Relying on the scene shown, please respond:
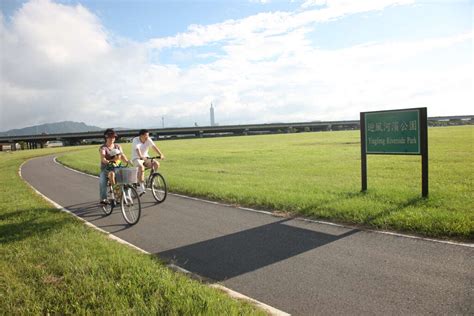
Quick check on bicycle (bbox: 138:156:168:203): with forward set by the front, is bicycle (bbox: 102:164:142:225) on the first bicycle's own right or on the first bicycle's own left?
on the first bicycle's own right

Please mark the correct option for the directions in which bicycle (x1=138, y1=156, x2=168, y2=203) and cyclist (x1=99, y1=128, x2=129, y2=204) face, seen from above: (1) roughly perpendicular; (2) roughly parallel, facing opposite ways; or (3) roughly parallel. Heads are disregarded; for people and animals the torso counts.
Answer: roughly parallel

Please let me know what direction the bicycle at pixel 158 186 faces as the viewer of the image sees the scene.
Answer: facing the viewer and to the right of the viewer

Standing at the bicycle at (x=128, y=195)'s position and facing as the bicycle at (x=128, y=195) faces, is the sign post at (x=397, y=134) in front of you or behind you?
in front

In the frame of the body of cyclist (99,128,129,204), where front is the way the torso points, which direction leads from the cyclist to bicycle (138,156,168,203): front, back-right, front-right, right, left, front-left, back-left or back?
left

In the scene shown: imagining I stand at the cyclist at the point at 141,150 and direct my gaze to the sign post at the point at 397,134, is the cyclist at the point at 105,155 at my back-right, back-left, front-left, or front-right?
back-right

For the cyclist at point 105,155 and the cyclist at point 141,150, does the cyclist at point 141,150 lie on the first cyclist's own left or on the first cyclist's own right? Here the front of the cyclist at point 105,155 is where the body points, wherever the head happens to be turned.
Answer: on the first cyclist's own left

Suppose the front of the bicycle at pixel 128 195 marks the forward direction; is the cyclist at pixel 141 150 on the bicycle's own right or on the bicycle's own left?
on the bicycle's own left

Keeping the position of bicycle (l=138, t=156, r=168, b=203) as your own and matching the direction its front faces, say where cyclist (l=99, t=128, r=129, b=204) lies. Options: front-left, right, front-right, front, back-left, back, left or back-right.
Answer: right

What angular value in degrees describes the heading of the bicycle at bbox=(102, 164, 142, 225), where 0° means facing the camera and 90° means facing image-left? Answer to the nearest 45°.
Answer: approximately 315°

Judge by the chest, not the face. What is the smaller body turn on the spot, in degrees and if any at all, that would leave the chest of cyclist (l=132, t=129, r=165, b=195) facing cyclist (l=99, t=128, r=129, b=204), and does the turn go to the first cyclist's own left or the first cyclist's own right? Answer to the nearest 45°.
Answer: approximately 90° to the first cyclist's own right

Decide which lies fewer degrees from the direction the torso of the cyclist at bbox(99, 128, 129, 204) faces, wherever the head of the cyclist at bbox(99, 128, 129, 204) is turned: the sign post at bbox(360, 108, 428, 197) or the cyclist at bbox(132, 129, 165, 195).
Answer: the sign post

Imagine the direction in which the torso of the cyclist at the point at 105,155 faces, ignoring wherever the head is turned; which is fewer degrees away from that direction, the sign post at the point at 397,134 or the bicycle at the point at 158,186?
the sign post

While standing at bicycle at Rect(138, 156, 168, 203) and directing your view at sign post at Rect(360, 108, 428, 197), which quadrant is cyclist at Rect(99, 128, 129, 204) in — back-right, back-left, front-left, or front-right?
back-right

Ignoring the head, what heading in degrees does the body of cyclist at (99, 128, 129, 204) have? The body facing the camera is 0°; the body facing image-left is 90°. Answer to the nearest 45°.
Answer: approximately 315°

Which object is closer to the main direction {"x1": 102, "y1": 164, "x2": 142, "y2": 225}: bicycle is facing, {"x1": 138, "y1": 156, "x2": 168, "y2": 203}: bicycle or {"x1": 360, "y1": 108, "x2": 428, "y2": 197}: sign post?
the sign post
